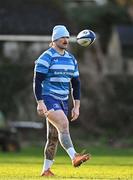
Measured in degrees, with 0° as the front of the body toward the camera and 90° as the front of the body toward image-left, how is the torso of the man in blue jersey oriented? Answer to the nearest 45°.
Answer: approximately 315°
